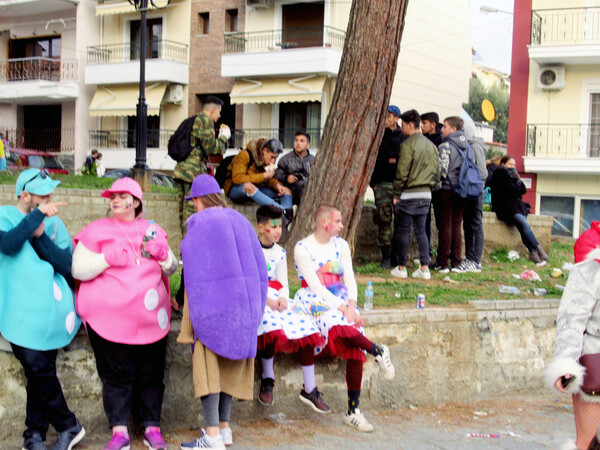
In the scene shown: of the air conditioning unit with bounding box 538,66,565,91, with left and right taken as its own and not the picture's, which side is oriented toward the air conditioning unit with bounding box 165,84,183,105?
right

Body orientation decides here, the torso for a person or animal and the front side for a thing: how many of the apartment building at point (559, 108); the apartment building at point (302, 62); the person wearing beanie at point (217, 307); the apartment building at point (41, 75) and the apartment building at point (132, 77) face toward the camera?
4

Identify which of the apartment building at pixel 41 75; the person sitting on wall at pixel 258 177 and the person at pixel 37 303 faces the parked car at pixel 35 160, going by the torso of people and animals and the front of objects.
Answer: the apartment building

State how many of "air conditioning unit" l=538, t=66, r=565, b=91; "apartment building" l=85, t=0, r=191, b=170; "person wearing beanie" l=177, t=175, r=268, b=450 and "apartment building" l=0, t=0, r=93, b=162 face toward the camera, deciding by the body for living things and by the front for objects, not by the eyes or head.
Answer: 3

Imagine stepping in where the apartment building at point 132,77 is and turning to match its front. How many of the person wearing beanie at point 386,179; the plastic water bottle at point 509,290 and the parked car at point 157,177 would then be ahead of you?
3

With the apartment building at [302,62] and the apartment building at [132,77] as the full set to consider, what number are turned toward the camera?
2

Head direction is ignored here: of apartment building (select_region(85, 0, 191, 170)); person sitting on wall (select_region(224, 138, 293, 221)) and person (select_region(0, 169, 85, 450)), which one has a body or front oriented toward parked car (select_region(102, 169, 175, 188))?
the apartment building
